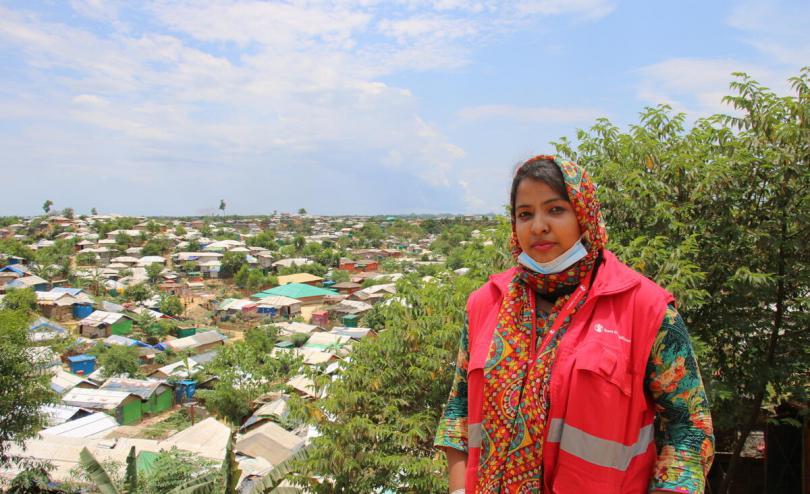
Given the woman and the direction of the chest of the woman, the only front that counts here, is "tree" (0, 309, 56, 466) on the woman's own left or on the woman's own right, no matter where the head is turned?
on the woman's own right

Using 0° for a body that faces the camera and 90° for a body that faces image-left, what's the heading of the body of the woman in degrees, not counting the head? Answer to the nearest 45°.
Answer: approximately 45°

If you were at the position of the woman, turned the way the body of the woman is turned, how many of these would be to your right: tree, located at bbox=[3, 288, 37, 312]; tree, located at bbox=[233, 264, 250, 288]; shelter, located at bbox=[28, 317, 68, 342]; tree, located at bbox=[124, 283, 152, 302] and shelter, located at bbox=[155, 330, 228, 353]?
5

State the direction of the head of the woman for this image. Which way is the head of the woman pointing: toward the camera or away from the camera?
toward the camera

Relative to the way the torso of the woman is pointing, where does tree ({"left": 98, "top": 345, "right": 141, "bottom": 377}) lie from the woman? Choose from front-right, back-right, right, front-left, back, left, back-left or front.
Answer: right

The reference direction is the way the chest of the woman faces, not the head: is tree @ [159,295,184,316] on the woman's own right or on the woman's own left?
on the woman's own right

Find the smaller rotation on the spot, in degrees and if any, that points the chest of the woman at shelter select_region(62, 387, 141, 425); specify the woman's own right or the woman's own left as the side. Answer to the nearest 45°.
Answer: approximately 90° to the woman's own right

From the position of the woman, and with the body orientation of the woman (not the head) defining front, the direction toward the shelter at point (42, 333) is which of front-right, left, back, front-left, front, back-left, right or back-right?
right

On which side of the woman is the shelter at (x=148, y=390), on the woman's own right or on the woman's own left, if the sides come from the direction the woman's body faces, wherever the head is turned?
on the woman's own right

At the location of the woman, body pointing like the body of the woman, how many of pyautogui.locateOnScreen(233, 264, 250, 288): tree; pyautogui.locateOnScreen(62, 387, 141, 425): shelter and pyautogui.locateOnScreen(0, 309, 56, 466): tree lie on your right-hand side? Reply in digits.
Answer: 3

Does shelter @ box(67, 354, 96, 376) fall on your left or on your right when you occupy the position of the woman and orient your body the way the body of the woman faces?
on your right

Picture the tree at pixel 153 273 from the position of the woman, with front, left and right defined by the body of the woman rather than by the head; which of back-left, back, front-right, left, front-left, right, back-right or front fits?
right

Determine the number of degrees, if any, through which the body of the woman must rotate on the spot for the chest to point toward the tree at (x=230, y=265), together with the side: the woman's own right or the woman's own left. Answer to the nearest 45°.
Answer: approximately 90° to the woman's own right

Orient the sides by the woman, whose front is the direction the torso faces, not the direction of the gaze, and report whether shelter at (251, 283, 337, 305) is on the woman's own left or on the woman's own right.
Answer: on the woman's own right
